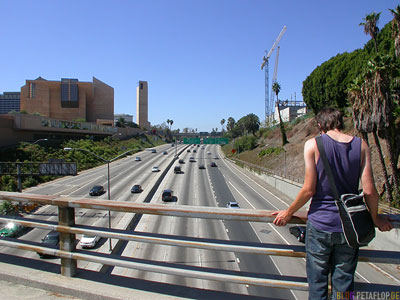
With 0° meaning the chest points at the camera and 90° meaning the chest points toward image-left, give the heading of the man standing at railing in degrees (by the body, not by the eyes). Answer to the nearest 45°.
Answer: approximately 180°

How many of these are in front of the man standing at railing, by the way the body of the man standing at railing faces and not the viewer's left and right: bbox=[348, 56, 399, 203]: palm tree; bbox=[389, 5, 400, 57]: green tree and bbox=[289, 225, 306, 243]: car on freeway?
3

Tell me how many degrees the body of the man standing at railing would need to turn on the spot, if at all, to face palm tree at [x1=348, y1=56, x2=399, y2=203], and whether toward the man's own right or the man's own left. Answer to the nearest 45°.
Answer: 0° — they already face it

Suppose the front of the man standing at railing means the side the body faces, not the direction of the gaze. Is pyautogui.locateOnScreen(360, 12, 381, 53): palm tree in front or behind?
in front

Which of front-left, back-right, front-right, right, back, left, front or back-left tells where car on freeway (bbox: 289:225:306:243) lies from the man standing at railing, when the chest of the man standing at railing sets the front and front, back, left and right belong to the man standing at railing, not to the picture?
front

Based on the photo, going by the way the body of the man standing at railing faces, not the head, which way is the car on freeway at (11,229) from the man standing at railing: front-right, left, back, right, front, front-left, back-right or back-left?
left

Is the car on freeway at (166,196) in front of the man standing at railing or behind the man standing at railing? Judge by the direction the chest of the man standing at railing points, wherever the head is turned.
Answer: in front

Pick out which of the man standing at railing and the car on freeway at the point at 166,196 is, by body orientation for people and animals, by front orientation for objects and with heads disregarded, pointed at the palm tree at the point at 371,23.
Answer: the man standing at railing
